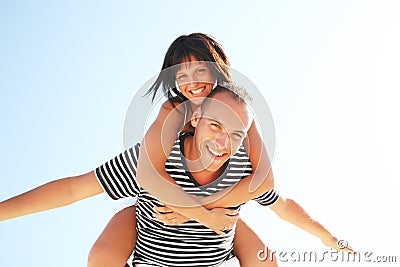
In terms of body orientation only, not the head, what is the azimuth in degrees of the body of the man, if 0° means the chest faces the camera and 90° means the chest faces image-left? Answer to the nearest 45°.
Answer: approximately 315°
